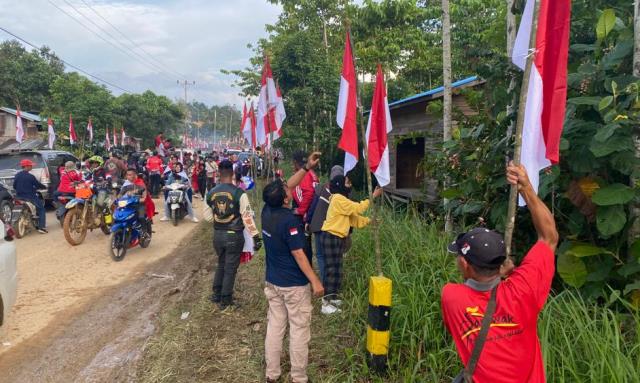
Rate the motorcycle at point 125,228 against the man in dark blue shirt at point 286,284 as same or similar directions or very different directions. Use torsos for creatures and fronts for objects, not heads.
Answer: very different directions

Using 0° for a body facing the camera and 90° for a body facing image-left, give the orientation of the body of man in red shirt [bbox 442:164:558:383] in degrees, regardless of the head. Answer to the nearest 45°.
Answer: approximately 180°

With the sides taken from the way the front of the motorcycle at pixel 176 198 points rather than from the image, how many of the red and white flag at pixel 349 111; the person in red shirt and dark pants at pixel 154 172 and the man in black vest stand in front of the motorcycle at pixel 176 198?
2

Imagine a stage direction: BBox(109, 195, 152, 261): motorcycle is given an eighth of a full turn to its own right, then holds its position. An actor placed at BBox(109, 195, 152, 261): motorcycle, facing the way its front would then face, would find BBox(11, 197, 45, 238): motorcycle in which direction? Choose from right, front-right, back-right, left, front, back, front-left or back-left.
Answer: front-right

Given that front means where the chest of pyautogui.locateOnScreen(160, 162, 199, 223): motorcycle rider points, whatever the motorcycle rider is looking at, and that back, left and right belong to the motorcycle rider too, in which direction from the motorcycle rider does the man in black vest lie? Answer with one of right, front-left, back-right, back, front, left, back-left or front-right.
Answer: front

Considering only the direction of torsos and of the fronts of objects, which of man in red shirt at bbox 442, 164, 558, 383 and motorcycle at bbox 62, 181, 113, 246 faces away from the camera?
the man in red shirt

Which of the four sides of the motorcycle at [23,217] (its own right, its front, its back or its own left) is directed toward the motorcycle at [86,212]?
right

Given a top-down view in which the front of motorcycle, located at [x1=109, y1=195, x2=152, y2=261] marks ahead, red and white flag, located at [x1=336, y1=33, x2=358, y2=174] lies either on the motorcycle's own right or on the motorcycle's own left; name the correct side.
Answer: on the motorcycle's own left

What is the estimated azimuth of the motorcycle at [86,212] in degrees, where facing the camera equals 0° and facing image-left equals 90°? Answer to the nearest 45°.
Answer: approximately 45°

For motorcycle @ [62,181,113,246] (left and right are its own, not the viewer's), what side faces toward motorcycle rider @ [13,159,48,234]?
right

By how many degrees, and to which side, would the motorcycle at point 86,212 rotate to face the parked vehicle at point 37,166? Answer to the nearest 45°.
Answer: approximately 135° to its right

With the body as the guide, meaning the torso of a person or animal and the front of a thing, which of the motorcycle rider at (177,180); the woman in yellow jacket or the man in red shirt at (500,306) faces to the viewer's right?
the woman in yellow jacket

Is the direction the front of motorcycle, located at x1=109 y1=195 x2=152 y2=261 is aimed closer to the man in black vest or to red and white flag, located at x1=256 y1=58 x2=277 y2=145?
the man in black vest

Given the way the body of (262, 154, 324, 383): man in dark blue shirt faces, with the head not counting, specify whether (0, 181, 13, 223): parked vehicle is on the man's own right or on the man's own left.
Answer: on the man's own left

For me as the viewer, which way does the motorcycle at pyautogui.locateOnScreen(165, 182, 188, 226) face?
facing the viewer
